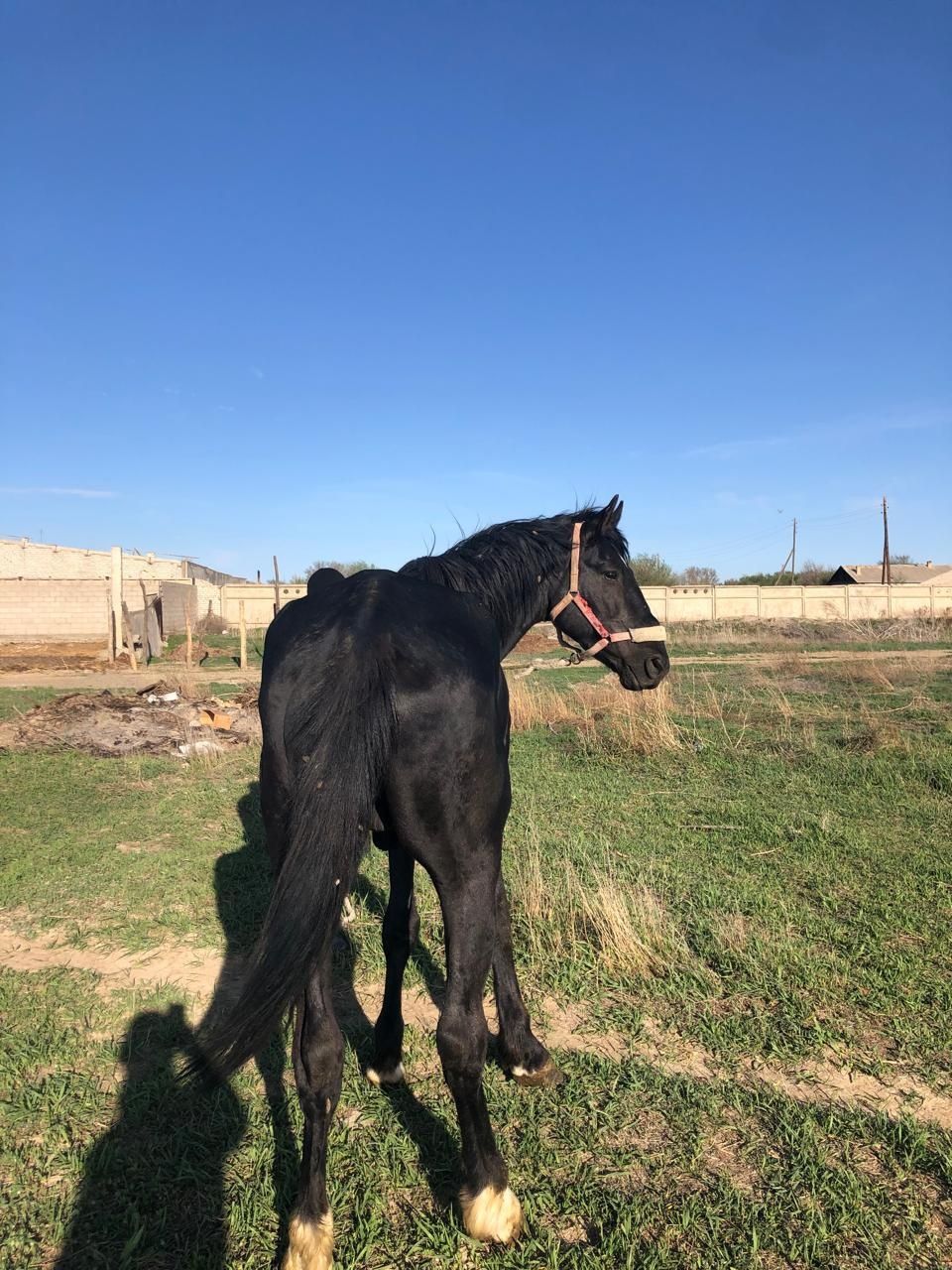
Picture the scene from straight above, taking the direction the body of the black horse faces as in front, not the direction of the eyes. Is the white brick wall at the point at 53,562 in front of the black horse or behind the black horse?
in front

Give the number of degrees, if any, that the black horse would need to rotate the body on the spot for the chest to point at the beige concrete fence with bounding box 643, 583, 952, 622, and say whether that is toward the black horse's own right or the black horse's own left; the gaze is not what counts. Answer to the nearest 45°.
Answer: approximately 45° to the black horse's own right

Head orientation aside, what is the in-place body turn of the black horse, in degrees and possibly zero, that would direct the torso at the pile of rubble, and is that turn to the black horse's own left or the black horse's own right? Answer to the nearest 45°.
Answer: approximately 45° to the black horse's own left

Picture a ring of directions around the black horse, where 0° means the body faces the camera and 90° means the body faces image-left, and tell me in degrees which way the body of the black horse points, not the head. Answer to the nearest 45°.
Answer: approximately 180°

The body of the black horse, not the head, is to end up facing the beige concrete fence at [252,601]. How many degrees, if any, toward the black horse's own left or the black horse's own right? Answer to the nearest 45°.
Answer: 0° — it already faces it

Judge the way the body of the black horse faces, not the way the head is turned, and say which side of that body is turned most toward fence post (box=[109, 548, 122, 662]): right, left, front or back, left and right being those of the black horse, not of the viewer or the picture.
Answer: front

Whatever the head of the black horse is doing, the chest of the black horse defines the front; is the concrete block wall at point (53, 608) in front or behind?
in front
